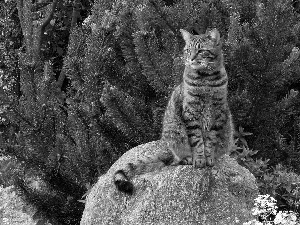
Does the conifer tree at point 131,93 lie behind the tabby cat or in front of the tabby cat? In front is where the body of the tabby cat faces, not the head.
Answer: behind

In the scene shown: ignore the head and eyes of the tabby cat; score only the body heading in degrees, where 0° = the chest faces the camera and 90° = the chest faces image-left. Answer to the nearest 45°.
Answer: approximately 0°
